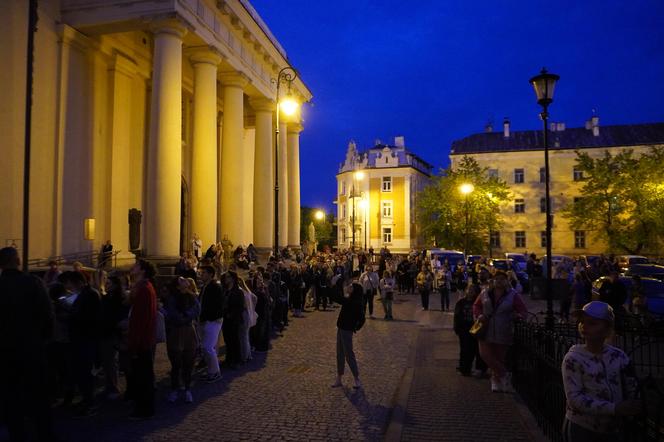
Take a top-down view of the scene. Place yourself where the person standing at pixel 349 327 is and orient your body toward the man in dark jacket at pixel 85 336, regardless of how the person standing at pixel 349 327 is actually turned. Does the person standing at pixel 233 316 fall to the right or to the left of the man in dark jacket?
right

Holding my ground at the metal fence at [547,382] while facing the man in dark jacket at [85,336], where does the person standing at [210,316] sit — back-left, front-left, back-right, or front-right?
front-right

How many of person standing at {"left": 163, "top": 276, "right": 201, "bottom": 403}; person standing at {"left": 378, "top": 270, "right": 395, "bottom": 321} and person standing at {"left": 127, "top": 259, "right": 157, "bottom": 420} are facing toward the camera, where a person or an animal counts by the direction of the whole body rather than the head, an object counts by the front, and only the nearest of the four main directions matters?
2

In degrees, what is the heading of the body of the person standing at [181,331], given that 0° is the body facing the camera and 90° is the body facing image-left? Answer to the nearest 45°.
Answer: approximately 0°

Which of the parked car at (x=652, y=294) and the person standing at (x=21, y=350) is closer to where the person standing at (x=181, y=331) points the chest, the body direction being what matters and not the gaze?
the person standing
